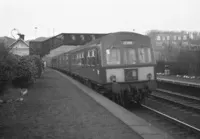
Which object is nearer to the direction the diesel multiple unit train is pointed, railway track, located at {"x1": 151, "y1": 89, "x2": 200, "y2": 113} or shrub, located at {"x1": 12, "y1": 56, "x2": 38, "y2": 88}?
the railway track

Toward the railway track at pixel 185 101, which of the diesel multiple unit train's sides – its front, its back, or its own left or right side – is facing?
left

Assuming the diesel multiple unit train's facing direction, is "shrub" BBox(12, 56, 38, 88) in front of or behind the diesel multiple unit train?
behind

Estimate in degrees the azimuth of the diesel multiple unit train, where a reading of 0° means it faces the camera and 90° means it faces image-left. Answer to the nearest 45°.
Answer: approximately 315°
